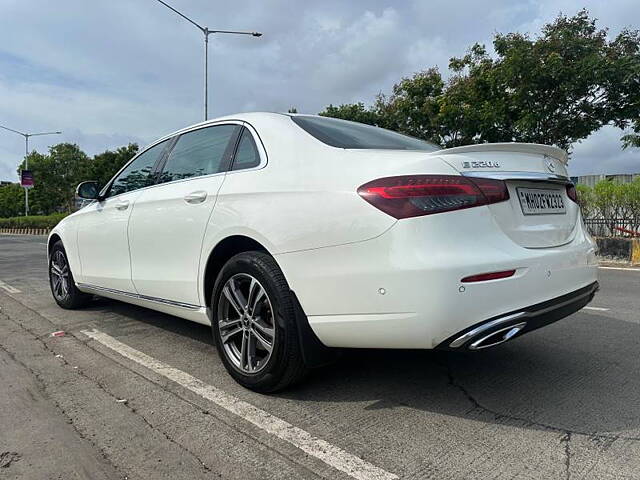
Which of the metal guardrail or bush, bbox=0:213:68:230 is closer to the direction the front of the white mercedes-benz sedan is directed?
the bush

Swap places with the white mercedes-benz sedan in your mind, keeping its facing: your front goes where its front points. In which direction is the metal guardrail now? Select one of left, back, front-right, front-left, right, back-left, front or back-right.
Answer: right

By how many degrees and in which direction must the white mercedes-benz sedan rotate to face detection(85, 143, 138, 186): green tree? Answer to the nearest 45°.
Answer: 0° — it already faces it

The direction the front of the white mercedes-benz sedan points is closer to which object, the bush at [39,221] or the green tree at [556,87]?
the bush

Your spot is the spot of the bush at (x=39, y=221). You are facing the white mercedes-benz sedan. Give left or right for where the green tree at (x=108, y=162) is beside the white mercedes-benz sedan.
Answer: left

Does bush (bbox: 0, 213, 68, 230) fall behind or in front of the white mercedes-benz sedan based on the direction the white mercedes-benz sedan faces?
in front

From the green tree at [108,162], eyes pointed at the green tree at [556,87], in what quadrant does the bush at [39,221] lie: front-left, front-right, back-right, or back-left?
back-right

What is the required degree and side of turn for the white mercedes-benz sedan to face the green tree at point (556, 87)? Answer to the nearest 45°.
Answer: approximately 90° to its right

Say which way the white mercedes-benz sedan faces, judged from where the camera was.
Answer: facing away from the viewer and to the left of the viewer
